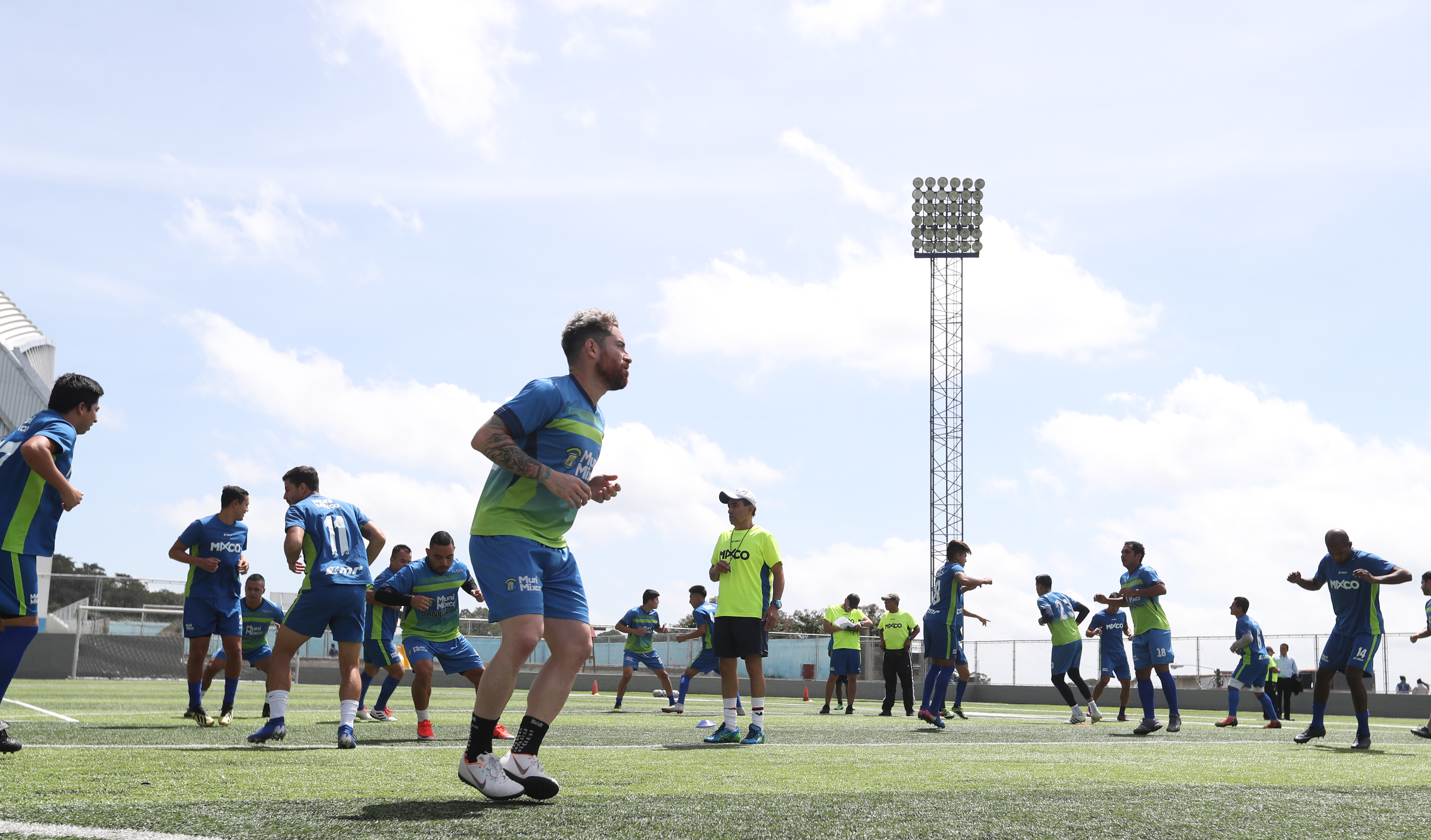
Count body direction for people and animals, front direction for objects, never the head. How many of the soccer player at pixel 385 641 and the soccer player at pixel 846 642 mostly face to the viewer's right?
1

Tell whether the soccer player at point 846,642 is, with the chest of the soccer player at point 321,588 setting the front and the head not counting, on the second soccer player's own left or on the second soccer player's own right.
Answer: on the second soccer player's own right

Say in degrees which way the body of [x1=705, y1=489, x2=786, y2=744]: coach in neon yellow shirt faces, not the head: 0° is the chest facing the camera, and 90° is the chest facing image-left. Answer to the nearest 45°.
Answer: approximately 45°

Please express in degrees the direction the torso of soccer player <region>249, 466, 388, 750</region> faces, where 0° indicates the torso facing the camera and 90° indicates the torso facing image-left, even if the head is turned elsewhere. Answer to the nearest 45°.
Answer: approximately 135°

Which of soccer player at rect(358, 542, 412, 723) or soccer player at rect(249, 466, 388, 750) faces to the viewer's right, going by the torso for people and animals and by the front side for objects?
soccer player at rect(358, 542, 412, 723)

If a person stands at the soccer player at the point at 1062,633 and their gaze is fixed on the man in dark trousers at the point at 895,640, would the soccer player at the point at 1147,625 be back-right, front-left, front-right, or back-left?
back-left
